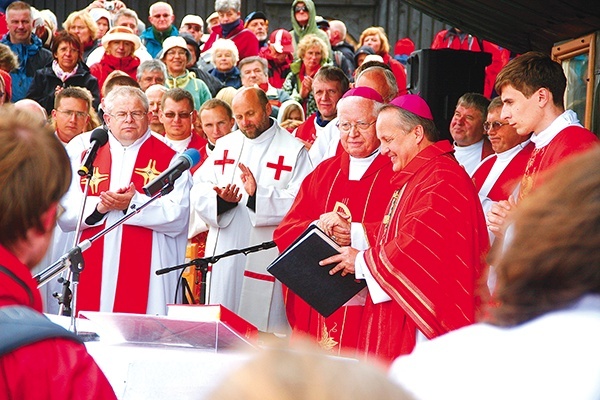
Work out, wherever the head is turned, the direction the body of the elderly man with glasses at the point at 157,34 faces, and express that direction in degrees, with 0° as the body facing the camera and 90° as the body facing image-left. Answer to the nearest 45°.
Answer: approximately 0°

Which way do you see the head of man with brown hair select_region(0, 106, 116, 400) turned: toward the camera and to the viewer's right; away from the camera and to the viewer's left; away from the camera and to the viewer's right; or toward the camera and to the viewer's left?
away from the camera and to the viewer's right

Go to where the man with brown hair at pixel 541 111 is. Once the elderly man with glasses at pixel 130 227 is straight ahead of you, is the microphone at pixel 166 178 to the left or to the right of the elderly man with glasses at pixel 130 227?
left

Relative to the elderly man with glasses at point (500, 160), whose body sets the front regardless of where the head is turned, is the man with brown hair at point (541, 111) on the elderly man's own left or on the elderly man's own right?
on the elderly man's own left

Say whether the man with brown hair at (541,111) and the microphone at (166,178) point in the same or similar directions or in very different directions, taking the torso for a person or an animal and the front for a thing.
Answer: very different directions

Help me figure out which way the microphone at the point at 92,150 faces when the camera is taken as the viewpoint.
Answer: facing away from the viewer and to the right of the viewer

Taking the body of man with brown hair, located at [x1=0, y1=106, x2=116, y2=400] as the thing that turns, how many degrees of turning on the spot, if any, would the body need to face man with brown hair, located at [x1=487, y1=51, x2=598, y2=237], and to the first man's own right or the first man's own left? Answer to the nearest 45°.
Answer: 0° — they already face them

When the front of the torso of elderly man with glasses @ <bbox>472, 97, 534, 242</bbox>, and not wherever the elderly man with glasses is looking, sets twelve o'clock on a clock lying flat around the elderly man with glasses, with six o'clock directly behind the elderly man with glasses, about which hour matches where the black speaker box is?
The black speaker box is roughly at 4 o'clock from the elderly man with glasses.

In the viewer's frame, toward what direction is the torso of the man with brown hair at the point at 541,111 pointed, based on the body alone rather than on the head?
to the viewer's left
